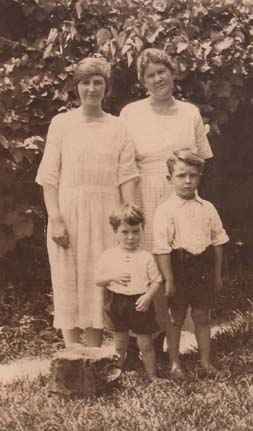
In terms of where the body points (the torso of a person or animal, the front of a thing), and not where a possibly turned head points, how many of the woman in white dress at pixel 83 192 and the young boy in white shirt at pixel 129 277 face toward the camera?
2

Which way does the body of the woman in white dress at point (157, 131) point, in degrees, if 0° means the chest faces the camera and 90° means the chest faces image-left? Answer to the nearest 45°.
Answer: approximately 0°

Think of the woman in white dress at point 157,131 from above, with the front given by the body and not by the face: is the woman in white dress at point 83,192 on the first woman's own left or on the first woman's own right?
on the first woman's own right

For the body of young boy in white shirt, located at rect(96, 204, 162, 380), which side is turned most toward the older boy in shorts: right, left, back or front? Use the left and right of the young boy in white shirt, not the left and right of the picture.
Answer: left
